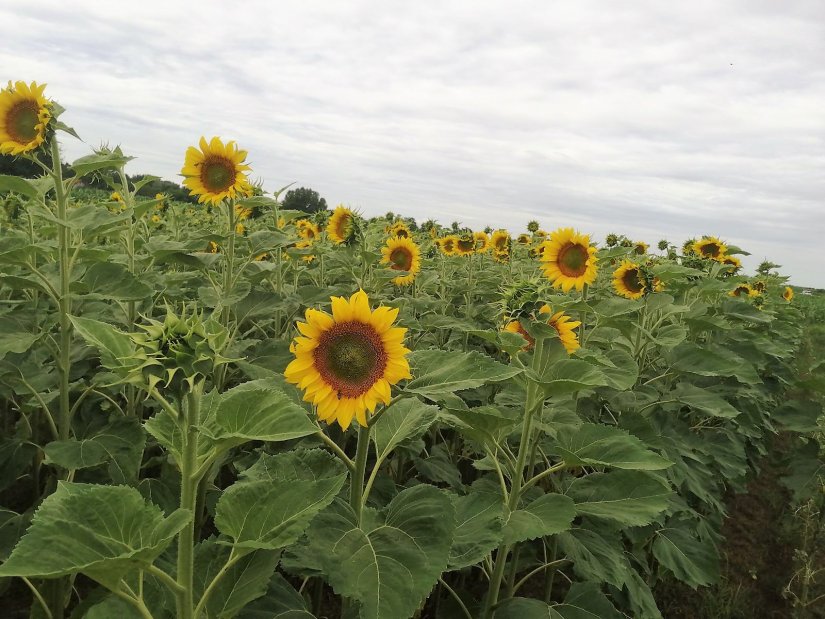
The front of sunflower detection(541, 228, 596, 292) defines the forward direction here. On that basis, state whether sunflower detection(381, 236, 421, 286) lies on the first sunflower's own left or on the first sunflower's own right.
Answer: on the first sunflower's own right

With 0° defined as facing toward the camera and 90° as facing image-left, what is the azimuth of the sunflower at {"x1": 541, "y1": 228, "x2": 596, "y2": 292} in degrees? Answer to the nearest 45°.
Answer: approximately 0°

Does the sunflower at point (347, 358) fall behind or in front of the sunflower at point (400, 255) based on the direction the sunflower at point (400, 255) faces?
in front

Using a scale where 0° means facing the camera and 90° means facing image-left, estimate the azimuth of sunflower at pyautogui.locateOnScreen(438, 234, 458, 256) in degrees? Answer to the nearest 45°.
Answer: approximately 0°

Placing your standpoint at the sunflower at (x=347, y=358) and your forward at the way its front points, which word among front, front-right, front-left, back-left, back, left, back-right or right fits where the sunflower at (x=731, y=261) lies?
back-left

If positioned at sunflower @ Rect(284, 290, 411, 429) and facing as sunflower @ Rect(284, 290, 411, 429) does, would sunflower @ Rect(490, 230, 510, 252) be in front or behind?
behind
